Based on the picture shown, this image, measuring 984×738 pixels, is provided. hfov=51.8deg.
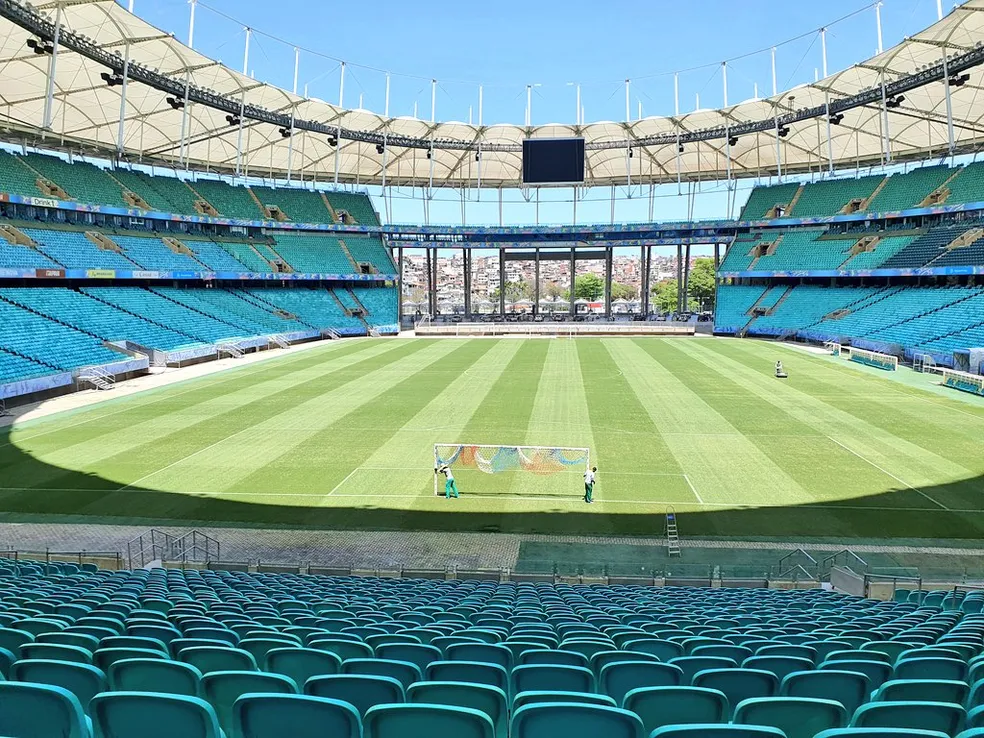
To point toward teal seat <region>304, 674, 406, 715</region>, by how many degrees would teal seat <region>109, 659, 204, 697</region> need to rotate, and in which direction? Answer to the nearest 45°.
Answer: approximately 135° to its right

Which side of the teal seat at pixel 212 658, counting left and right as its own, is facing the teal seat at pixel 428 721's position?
back

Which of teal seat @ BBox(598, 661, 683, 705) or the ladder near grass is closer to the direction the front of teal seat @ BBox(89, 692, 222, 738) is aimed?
the ladder near grass

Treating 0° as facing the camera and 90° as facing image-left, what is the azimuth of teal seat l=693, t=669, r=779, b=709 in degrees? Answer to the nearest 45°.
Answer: approximately 180°

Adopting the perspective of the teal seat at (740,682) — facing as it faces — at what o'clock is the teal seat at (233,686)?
the teal seat at (233,686) is roughly at 8 o'clock from the teal seat at (740,682).

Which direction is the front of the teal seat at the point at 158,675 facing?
away from the camera

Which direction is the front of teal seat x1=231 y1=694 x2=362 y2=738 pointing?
away from the camera

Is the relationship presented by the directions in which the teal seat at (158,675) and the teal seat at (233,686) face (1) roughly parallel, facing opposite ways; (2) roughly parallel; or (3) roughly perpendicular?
roughly parallel

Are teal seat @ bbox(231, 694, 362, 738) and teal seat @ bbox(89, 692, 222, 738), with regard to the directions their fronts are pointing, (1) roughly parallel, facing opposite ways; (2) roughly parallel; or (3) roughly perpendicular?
roughly parallel

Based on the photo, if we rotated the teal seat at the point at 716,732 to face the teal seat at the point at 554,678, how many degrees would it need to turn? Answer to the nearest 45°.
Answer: approximately 45° to its left

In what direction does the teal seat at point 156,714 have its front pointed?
away from the camera

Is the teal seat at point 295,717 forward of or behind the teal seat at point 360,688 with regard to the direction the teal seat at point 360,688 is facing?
behind

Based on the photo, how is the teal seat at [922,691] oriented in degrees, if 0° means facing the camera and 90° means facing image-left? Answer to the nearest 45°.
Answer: approximately 180°

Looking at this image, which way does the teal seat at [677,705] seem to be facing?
away from the camera

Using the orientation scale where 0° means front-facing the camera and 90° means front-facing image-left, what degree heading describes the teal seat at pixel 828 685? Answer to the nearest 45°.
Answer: approximately 180°

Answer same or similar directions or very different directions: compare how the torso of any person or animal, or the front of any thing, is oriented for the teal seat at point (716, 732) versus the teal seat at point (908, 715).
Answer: same or similar directions

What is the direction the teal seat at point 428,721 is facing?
away from the camera

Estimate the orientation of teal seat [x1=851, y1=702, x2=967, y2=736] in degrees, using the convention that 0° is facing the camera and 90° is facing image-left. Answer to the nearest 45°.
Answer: approximately 180°

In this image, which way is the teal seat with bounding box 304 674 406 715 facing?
away from the camera

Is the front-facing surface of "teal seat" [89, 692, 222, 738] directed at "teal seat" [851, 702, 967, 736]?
no

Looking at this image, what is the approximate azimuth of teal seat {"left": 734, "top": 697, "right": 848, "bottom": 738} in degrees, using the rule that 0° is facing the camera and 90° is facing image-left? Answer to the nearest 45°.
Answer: approximately 180°

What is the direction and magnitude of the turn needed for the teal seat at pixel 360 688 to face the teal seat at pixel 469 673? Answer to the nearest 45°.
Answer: approximately 45° to its right
